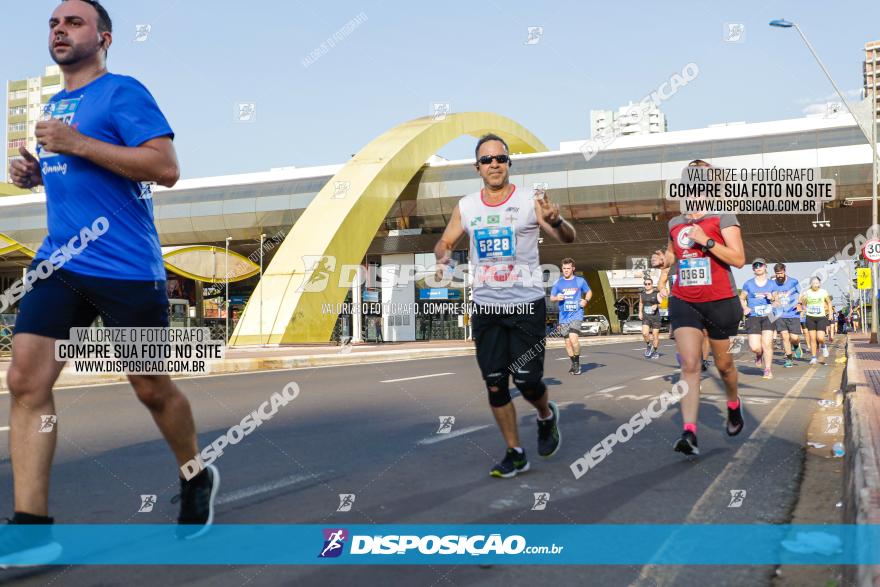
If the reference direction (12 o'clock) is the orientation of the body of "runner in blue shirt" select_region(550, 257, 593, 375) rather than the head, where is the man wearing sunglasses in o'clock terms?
The man wearing sunglasses is roughly at 12 o'clock from the runner in blue shirt.

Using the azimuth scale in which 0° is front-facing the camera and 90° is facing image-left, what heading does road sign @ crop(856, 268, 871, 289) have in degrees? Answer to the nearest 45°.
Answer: approximately 0°

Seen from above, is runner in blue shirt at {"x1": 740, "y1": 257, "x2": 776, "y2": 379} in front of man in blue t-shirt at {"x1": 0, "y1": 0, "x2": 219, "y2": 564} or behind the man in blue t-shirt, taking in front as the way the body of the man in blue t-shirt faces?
behind

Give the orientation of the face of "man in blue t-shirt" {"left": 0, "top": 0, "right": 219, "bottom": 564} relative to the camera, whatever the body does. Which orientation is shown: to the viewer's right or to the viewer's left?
to the viewer's left

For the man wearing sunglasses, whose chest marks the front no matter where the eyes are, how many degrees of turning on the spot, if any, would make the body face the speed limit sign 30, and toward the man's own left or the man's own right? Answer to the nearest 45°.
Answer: approximately 135° to the man's own left

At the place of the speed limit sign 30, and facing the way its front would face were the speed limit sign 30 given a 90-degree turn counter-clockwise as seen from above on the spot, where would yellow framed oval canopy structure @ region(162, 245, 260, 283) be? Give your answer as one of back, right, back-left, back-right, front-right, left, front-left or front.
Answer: back

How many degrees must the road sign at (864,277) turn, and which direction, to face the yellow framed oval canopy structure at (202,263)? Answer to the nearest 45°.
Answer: approximately 45° to its right

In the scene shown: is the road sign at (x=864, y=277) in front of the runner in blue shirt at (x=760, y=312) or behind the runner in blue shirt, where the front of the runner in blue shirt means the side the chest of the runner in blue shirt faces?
behind

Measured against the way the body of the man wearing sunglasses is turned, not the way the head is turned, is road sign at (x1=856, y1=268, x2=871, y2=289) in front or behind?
behind

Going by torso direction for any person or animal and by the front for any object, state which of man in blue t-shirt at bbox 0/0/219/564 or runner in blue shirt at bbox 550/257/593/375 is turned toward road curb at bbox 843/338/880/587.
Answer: the runner in blue shirt
